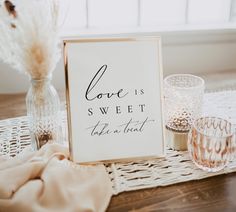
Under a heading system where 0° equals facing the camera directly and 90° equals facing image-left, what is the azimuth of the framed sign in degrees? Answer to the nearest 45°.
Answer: approximately 0°
